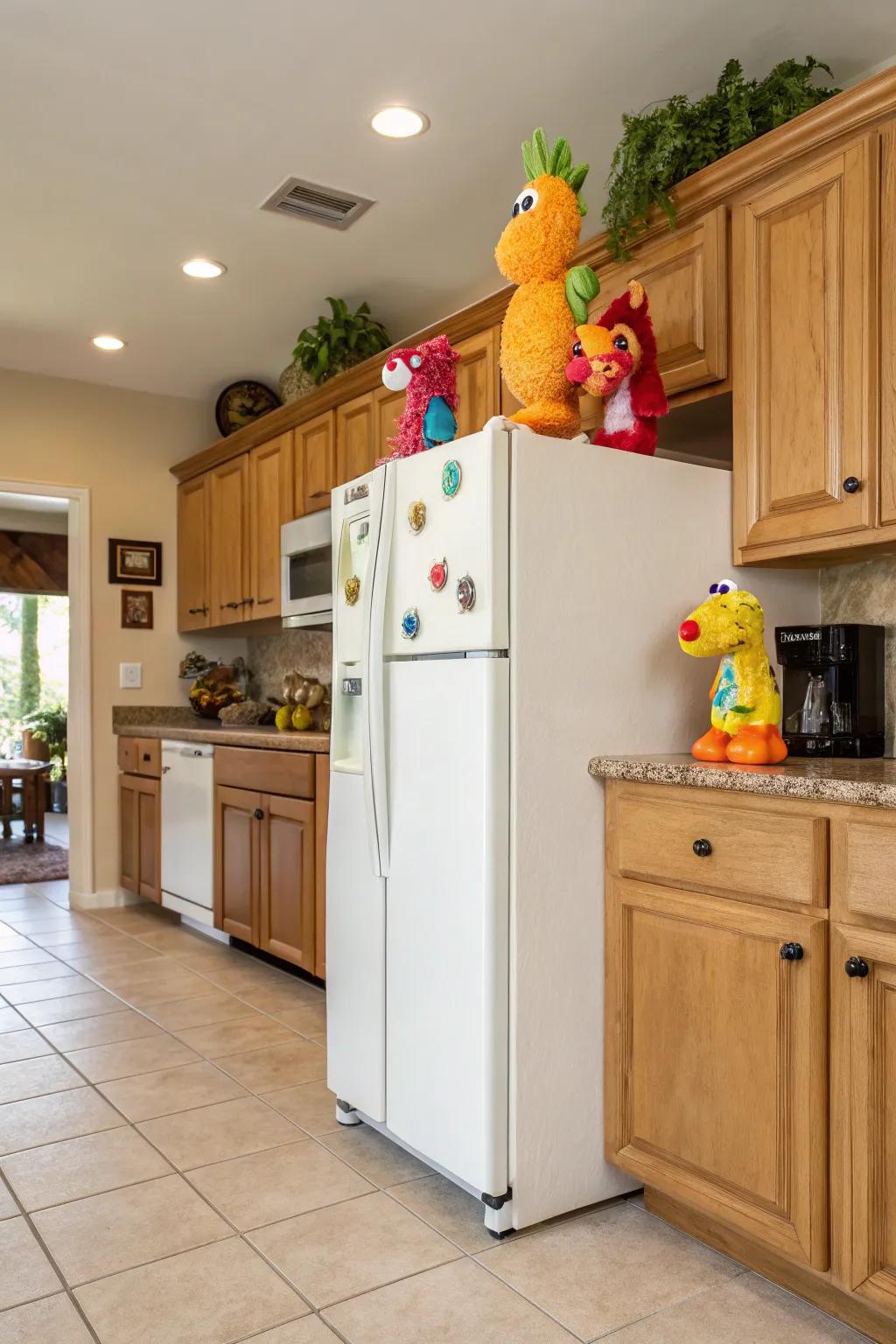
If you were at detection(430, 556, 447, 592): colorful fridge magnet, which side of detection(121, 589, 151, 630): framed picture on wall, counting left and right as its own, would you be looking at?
front

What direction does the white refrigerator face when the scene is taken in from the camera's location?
facing the viewer and to the left of the viewer

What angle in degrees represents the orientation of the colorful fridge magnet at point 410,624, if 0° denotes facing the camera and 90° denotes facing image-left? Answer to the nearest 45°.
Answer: approximately 45°

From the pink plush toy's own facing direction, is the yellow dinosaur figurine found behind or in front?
behind

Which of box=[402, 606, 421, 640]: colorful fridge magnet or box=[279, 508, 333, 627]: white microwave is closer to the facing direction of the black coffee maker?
the colorful fridge magnet

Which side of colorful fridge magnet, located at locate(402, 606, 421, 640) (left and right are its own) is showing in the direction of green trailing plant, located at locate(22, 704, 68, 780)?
right
